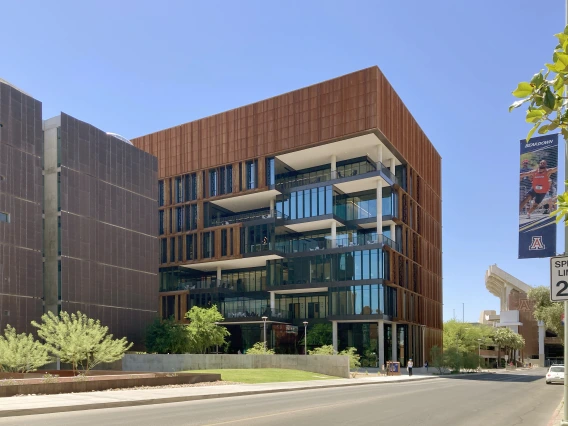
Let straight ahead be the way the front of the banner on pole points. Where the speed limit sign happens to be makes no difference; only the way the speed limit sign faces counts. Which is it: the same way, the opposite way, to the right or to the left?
the same way

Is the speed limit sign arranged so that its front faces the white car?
no

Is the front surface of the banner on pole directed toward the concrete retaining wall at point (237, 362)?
no

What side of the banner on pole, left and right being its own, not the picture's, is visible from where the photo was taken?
front

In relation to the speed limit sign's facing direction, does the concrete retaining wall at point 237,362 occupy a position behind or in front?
behind

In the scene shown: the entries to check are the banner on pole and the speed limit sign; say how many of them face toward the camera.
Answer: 2

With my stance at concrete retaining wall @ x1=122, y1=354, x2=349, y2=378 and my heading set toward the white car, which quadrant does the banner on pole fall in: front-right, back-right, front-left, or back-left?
front-right

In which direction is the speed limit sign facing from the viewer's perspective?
toward the camera
